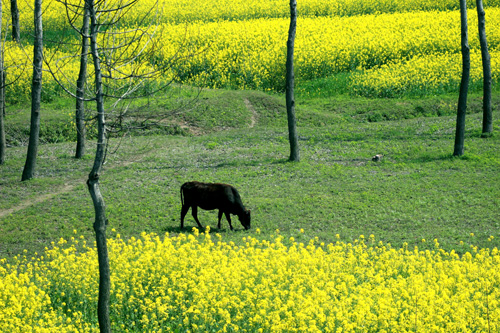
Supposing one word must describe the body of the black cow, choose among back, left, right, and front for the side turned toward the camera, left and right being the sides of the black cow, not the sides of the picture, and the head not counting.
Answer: right
